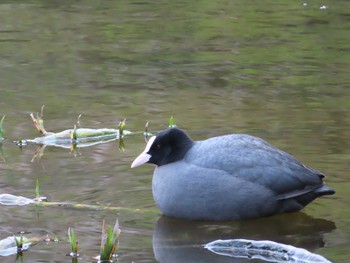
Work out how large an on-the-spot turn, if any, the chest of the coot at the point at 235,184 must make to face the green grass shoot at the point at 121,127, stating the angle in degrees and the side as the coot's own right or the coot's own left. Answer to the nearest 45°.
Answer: approximately 45° to the coot's own right

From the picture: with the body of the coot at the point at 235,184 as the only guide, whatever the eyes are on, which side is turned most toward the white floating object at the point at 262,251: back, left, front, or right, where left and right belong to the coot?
left

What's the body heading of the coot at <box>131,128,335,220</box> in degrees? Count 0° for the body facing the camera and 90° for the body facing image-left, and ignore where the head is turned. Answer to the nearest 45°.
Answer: approximately 90°

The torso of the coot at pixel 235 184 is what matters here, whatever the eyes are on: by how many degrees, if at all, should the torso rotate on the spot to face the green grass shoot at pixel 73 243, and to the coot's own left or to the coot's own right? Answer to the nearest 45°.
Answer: approximately 45° to the coot's own left

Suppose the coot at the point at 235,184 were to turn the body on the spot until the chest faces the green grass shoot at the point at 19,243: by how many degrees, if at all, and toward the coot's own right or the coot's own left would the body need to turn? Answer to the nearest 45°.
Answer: approximately 45° to the coot's own left

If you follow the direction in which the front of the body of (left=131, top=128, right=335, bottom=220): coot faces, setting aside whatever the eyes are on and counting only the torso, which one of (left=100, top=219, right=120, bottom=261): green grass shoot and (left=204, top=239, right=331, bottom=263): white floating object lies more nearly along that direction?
the green grass shoot

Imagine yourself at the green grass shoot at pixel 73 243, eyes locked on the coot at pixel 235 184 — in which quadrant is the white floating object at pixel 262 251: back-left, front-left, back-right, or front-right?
front-right

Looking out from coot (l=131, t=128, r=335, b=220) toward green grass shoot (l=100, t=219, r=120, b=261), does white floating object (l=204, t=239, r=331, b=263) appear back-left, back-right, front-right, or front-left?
front-left

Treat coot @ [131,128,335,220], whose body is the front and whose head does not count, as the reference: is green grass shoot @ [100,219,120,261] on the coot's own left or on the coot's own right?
on the coot's own left

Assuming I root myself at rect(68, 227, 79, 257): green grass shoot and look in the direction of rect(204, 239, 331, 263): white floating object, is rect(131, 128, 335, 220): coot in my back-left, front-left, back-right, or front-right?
front-left

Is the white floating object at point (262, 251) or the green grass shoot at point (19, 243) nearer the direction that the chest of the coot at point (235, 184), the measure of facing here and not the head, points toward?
the green grass shoot
